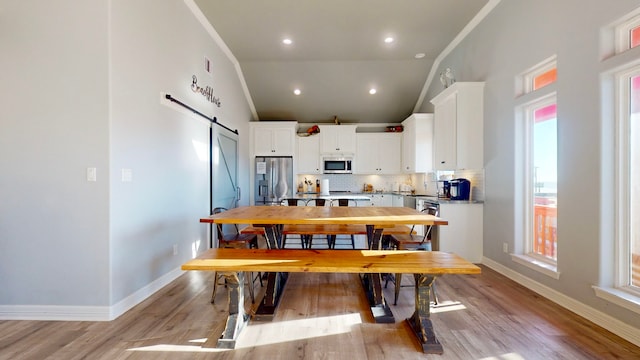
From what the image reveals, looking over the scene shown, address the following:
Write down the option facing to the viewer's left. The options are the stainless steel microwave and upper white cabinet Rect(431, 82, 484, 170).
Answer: the upper white cabinet

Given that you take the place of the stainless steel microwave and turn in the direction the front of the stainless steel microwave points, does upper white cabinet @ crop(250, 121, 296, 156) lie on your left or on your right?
on your right

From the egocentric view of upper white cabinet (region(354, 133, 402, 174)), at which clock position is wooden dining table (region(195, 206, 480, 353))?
The wooden dining table is roughly at 12 o'clock from the upper white cabinet.

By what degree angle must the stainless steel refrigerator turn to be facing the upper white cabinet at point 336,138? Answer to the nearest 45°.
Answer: approximately 90° to its left

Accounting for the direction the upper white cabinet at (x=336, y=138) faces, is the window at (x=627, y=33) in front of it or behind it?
in front

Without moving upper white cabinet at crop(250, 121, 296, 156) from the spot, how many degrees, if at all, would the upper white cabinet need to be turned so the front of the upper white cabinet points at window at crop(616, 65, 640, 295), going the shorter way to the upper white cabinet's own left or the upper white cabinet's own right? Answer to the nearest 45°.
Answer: approximately 45° to the upper white cabinet's own left

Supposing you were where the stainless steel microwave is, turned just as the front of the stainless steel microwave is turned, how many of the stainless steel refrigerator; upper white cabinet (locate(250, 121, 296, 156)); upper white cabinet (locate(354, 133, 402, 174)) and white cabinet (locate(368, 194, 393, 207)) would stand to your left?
2

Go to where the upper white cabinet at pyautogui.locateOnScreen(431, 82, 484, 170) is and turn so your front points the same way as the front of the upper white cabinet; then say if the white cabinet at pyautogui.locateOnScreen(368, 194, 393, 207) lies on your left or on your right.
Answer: on your right

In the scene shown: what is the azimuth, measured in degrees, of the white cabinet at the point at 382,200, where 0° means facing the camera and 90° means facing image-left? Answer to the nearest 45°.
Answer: approximately 0°

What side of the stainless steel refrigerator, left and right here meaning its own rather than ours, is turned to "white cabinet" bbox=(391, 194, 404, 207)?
left

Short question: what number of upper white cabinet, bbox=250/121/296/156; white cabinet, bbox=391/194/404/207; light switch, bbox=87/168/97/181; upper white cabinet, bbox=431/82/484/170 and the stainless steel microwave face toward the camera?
4

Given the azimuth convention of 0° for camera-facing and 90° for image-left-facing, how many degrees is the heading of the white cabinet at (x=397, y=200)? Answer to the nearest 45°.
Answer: approximately 0°
